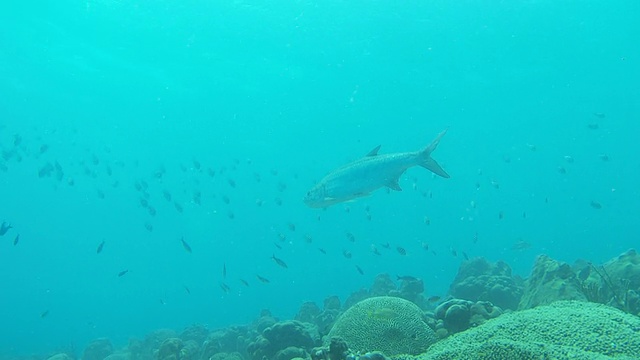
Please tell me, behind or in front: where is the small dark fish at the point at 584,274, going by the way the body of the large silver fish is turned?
behind

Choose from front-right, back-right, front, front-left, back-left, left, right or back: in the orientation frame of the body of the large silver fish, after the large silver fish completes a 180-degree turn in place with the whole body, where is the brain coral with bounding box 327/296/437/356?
right

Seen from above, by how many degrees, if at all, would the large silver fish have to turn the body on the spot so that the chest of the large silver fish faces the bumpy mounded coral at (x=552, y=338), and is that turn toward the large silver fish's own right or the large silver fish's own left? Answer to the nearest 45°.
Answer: approximately 90° to the large silver fish's own left

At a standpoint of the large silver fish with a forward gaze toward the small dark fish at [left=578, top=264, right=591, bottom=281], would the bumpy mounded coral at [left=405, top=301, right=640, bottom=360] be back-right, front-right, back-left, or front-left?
front-right

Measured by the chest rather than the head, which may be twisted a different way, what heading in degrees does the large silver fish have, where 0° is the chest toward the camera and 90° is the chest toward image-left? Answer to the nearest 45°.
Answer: approximately 90°

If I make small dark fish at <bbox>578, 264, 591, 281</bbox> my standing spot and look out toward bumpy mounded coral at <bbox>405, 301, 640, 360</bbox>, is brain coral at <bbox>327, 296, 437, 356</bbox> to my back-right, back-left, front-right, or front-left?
front-right
